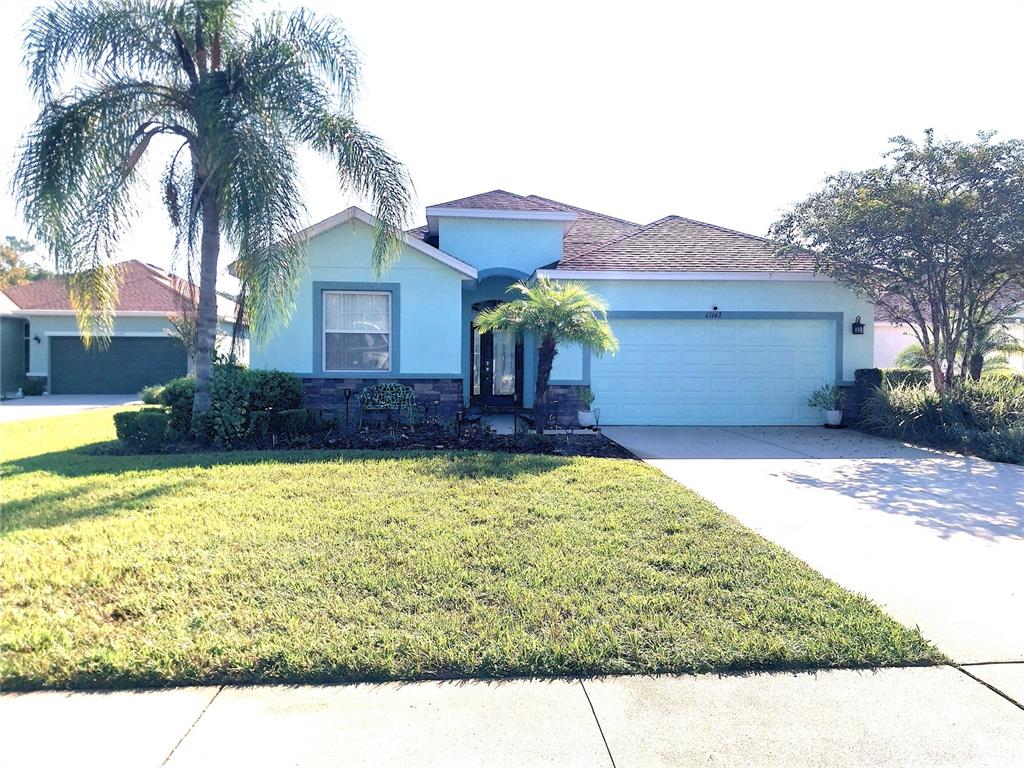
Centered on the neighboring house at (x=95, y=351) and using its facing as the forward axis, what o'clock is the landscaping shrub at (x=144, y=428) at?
The landscaping shrub is roughly at 12 o'clock from the neighboring house.

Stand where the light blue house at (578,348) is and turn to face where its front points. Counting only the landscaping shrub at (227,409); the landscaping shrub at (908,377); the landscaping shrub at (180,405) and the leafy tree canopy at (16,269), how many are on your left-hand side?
1

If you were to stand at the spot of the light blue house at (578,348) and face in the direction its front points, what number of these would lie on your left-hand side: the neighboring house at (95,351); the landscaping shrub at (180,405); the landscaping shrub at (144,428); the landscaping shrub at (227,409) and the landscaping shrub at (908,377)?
1

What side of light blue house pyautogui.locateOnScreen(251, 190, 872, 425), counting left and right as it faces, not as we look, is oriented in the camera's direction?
front

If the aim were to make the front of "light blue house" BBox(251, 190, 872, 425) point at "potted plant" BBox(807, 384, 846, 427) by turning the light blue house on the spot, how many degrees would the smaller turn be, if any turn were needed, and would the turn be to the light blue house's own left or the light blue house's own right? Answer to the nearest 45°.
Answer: approximately 90° to the light blue house's own left

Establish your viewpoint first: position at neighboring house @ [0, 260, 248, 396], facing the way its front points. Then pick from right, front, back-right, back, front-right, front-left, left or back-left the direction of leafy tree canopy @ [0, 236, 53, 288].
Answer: back

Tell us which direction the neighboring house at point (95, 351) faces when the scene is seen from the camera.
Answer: facing the viewer

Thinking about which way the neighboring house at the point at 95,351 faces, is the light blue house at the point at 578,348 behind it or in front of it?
in front

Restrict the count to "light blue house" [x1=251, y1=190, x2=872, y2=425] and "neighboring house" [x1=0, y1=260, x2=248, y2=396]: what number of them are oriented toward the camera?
2

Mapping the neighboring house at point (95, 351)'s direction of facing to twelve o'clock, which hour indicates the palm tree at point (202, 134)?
The palm tree is roughly at 12 o'clock from the neighboring house.

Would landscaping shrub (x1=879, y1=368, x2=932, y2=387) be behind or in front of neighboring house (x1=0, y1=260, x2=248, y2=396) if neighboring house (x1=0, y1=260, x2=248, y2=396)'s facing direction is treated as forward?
in front

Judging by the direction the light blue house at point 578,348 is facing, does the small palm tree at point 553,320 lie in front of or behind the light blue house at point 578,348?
in front

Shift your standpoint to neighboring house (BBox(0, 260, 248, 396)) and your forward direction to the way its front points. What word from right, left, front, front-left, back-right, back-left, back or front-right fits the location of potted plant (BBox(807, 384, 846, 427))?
front-left

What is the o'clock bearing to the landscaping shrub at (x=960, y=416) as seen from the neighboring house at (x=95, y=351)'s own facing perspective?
The landscaping shrub is roughly at 11 o'clock from the neighboring house.
